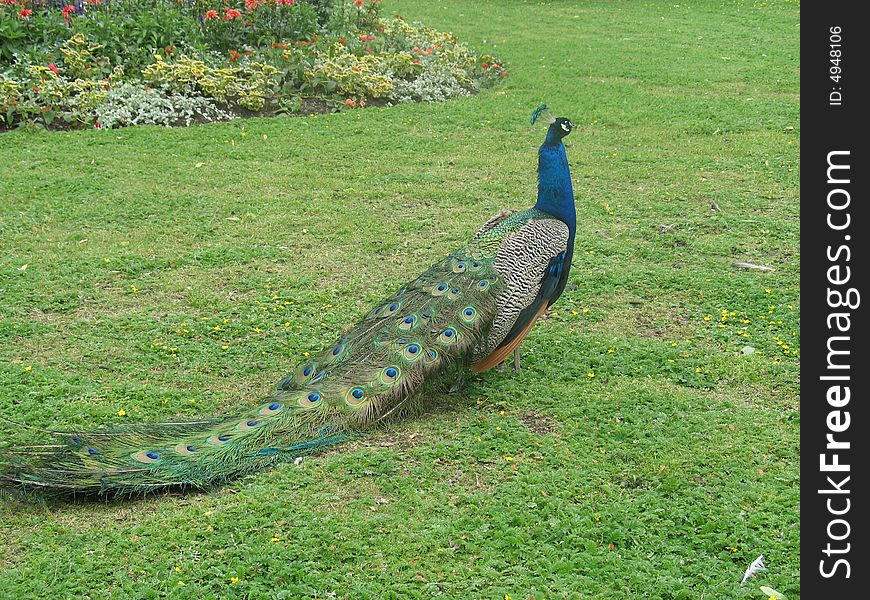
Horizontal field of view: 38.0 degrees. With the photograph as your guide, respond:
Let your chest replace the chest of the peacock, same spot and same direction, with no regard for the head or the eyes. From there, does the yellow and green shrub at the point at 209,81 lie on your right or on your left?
on your left

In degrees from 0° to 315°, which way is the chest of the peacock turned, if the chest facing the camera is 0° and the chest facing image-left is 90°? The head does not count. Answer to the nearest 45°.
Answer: approximately 225°

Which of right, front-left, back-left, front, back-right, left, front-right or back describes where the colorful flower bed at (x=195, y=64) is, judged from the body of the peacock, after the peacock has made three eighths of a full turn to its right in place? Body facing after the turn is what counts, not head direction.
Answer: back
